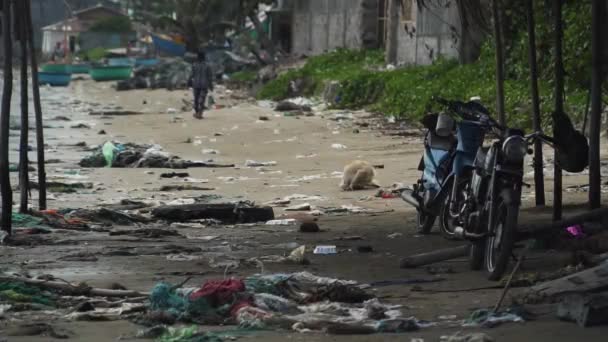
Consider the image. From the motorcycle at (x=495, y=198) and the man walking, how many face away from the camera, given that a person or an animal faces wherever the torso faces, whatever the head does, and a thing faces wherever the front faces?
1

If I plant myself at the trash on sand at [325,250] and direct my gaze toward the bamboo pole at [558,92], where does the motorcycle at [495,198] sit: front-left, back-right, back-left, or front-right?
front-right

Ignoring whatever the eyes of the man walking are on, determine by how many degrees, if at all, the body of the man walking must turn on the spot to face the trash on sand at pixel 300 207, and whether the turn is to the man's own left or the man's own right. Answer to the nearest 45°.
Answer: approximately 180°

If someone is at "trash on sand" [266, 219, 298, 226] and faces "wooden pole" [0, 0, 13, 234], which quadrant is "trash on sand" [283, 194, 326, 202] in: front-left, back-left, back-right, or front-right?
back-right

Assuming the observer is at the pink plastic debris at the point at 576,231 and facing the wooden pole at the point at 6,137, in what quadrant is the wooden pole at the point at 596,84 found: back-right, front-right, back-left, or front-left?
back-right

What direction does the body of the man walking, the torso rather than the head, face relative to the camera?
away from the camera

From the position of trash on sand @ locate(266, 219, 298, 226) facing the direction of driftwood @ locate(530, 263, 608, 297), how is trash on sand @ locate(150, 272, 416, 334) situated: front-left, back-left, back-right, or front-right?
front-right
